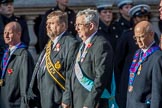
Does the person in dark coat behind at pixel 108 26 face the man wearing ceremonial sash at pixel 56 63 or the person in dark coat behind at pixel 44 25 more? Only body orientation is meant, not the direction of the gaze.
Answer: the man wearing ceremonial sash

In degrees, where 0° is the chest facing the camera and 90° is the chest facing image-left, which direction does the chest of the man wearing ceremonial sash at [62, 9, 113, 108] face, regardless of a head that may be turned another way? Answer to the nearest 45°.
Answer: approximately 45°

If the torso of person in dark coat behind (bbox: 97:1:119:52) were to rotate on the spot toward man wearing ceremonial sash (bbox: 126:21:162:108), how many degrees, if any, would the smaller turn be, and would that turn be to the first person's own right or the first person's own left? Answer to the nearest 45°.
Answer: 0° — they already face them

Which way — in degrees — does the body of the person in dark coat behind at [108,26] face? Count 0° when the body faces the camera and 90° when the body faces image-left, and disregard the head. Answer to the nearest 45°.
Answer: approximately 0°

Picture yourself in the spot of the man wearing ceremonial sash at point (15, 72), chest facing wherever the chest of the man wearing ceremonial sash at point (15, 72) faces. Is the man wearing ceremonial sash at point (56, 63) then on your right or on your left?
on your left
